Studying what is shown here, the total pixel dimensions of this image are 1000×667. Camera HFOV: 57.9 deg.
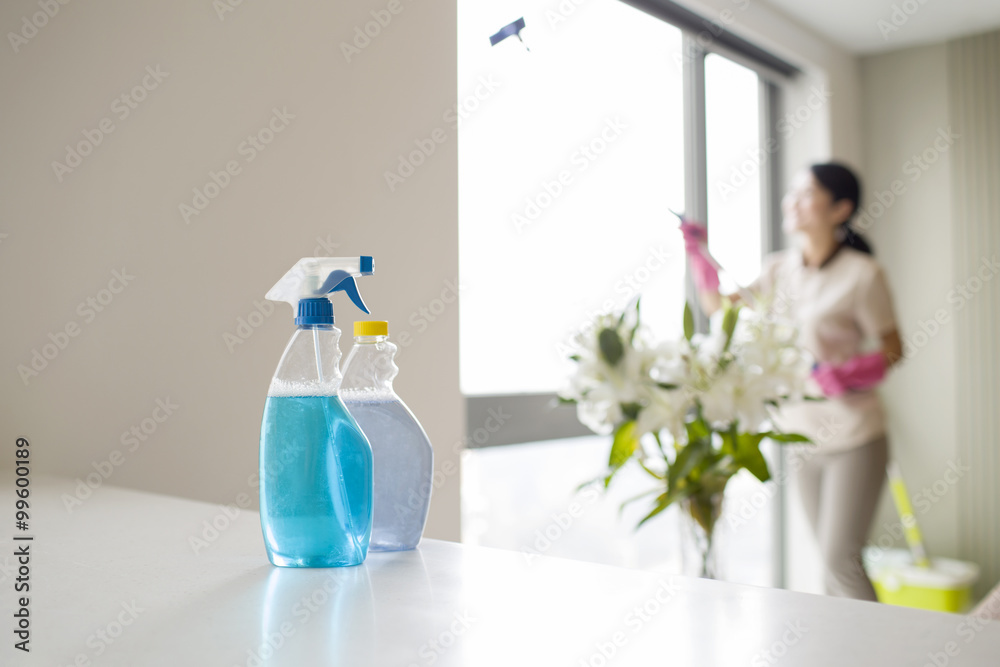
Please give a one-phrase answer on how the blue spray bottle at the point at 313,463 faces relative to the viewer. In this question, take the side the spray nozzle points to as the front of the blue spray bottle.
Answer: facing to the right of the viewer

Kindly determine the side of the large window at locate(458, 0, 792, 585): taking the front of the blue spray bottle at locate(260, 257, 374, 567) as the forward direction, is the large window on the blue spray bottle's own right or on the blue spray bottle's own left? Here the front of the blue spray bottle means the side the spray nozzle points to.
on the blue spray bottle's own left

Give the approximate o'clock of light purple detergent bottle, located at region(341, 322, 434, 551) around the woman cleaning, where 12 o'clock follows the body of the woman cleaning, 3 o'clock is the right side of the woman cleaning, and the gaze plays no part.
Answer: The light purple detergent bottle is roughly at 11 o'clock from the woman cleaning.

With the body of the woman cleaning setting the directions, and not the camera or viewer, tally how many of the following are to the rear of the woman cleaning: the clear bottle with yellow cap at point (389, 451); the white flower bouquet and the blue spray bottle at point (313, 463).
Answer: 0

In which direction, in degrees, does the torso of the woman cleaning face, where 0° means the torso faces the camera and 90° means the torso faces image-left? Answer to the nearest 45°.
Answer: approximately 45°

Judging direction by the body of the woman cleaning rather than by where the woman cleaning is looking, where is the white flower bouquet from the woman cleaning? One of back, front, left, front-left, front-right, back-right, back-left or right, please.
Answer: front-left

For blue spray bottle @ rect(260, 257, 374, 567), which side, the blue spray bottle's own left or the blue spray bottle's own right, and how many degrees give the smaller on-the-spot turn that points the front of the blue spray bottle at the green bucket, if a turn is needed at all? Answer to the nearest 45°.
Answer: approximately 45° to the blue spray bottle's own left

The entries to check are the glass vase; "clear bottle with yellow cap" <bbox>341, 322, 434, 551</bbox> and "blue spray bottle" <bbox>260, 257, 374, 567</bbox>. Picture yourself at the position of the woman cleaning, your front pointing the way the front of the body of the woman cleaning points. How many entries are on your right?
0

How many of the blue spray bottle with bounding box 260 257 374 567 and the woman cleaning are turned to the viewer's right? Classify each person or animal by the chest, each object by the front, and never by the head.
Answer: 1

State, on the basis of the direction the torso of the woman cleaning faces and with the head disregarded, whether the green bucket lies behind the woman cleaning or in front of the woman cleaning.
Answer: behind

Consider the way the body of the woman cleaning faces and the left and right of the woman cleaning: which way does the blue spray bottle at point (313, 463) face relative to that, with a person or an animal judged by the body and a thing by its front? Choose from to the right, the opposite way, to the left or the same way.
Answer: the opposite way

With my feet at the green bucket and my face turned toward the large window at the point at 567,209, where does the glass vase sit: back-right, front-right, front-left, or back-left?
front-left

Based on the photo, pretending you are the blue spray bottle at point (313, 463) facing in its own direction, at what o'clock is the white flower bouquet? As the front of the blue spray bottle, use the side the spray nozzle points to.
The white flower bouquet is roughly at 11 o'clock from the blue spray bottle.

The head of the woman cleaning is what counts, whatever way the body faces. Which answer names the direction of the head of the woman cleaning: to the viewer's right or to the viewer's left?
to the viewer's left
